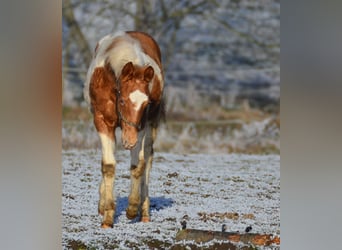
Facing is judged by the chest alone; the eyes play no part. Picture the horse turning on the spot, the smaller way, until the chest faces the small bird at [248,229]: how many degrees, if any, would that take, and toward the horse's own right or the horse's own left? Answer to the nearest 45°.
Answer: approximately 90° to the horse's own left

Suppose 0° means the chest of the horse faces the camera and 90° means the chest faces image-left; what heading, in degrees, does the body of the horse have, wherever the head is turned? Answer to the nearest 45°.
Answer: approximately 0°
